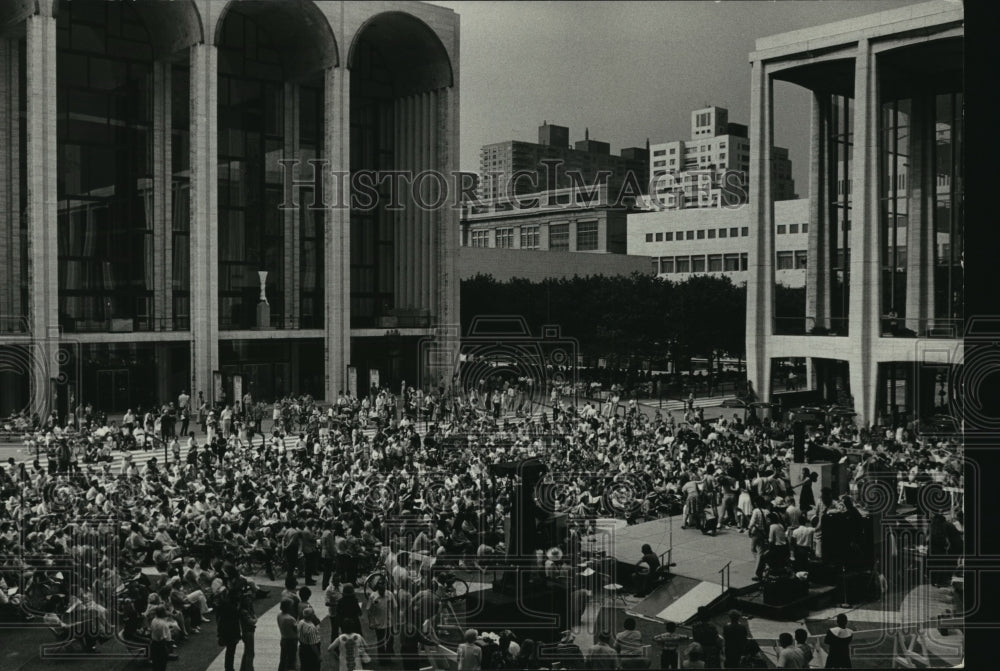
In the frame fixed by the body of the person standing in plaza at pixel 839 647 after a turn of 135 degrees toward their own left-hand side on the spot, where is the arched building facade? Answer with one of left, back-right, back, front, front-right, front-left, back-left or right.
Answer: right

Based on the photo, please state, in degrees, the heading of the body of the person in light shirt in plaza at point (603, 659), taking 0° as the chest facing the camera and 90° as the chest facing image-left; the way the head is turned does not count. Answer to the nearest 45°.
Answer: approximately 180°

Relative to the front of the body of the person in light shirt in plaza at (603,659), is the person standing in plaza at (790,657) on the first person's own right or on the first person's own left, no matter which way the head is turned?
on the first person's own right

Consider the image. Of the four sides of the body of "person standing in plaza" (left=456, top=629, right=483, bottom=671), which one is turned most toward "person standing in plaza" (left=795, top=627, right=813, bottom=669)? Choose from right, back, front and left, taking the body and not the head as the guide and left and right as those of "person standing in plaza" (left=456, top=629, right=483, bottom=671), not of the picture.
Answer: right

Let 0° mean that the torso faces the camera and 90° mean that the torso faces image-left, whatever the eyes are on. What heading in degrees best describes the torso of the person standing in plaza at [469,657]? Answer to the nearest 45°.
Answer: approximately 180°

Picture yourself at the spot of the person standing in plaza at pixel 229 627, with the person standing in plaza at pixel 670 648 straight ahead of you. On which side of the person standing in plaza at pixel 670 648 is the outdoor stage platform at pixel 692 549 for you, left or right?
left

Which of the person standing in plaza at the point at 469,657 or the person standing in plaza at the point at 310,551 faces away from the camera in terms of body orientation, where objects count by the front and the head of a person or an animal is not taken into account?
the person standing in plaza at the point at 469,657

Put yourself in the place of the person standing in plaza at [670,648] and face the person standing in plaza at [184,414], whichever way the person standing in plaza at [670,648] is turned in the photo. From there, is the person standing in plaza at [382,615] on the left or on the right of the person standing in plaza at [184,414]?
left

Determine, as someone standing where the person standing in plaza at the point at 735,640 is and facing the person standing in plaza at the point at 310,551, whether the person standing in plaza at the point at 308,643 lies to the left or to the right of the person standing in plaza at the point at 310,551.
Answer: left

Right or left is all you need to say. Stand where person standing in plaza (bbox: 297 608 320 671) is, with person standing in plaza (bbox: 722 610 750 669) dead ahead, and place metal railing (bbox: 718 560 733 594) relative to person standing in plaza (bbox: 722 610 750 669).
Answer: left
